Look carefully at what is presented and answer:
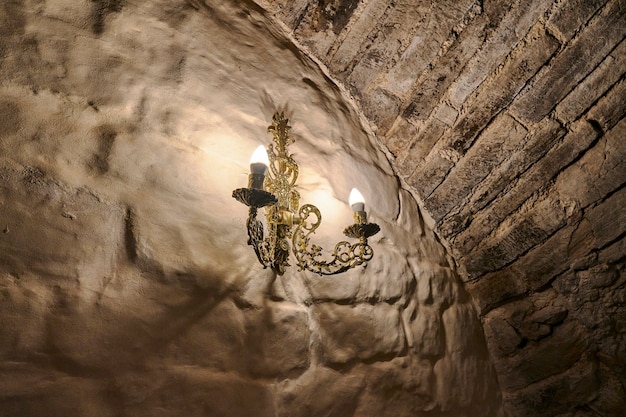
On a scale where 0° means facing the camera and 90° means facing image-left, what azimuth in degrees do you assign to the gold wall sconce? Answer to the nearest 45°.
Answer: approximately 315°
